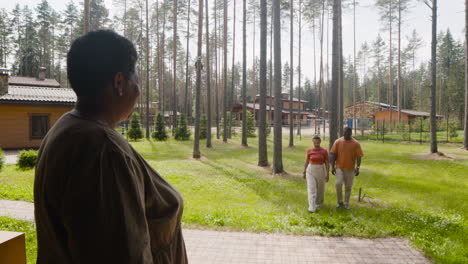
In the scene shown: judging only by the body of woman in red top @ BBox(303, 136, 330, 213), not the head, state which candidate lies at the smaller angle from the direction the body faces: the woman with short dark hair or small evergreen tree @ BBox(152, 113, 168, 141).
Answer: the woman with short dark hair

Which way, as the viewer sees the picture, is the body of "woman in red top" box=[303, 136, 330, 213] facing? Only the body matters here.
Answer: toward the camera

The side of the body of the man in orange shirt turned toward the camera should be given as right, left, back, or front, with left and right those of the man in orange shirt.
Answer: front

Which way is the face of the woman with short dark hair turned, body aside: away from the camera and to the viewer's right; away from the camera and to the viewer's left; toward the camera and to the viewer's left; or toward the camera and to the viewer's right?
away from the camera and to the viewer's right

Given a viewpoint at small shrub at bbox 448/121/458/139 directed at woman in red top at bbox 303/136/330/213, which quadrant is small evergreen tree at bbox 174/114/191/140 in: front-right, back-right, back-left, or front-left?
front-right

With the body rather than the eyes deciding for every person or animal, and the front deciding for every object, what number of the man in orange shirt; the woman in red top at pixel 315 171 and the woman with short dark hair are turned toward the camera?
2

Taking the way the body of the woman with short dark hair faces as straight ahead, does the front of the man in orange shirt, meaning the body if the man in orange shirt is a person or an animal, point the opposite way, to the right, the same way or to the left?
the opposite way

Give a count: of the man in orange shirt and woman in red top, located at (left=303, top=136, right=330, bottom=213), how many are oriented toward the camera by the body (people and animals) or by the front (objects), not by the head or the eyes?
2

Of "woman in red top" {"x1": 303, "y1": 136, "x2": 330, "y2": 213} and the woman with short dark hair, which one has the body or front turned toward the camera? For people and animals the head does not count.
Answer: the woman in red top

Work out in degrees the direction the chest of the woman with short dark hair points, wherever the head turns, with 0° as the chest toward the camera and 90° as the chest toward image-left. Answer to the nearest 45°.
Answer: approximately 225°

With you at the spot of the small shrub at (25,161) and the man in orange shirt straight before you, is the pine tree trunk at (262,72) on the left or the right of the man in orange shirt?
left

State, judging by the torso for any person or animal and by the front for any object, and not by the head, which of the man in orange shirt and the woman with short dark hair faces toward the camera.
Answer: the man in orange shirt

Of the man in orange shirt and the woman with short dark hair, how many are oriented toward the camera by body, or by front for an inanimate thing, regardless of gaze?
1

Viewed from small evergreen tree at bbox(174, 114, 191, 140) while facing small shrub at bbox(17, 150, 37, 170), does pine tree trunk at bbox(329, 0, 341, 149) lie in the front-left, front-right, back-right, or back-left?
front-left
